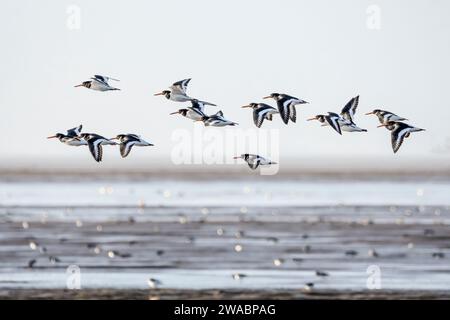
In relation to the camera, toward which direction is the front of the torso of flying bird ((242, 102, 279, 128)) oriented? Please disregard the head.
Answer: to the viewer's left

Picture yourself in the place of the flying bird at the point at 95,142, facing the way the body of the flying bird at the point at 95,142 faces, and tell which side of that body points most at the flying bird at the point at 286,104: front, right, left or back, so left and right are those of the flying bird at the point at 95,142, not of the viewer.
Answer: back

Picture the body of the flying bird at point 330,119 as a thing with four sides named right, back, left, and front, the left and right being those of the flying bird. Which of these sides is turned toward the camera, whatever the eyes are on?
left

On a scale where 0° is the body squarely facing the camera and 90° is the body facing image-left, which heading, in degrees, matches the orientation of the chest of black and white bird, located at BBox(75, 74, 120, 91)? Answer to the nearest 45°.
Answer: approximately 90°

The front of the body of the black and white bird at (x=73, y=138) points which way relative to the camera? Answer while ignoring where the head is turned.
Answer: to the viewer's left

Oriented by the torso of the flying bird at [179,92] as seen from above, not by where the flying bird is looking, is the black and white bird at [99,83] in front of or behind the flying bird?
in front

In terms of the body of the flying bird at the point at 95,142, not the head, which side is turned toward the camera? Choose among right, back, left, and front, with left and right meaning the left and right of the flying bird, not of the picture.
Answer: left

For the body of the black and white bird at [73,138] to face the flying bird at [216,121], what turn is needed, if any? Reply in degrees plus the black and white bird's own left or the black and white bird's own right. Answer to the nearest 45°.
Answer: approximately 135° to the black and white bird's own left

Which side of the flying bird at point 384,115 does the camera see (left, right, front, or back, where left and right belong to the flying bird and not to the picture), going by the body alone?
left

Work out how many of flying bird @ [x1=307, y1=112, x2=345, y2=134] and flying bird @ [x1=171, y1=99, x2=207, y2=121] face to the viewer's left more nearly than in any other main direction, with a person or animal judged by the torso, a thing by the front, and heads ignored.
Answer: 2

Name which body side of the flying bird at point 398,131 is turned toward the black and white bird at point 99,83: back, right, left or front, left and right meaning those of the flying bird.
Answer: front

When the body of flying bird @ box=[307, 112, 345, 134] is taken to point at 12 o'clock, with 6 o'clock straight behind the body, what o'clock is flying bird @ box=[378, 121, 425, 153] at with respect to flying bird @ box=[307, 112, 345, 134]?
flying bird @ box=[378, 121, 425, 153] is roughly at 6 o'clock from flying bird @ box=[307, 112, 345, 134].

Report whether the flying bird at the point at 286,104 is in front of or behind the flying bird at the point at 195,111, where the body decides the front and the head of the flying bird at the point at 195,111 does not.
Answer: behind

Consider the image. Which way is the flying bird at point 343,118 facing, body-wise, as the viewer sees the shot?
to the viewer's left

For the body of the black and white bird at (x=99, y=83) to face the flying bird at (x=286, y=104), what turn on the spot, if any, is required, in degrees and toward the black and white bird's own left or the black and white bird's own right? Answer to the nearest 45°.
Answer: approximately 180°
